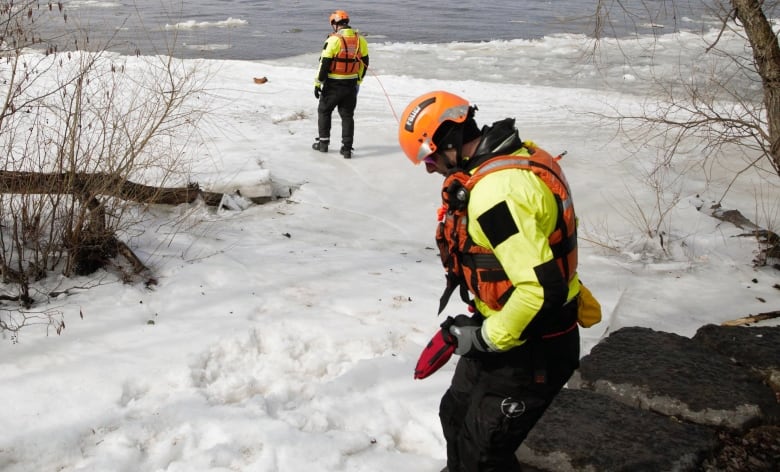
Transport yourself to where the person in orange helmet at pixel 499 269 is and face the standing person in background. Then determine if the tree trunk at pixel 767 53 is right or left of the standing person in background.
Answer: right

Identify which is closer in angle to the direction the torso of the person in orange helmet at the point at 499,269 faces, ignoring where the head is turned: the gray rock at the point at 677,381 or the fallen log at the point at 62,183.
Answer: the fallen log

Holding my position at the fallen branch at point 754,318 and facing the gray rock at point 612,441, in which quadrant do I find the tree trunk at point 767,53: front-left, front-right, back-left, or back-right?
back-right

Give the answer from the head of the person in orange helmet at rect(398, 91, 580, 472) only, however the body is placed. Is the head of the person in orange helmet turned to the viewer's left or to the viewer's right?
to the viewer's left

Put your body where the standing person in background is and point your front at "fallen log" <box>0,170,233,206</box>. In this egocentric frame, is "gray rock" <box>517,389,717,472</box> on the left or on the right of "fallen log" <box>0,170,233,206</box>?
left

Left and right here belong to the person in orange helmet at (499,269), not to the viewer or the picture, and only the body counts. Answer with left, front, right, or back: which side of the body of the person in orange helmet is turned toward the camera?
left

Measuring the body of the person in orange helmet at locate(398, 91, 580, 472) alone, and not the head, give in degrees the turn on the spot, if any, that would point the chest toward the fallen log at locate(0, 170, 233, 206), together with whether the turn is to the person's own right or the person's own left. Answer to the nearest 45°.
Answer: approximately 45° to the person's own right

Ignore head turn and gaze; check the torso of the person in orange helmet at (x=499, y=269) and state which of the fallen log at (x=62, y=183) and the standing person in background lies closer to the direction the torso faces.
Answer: the fallen log
